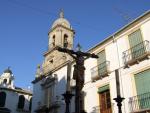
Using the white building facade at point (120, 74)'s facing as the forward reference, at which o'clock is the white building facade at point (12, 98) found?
the white building facade at point (12, 98) is roughly at 3 o'clock from the white building facade at point (120, 74).

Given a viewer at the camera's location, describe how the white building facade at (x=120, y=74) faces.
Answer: facing the viewer and to the left of the viewer
